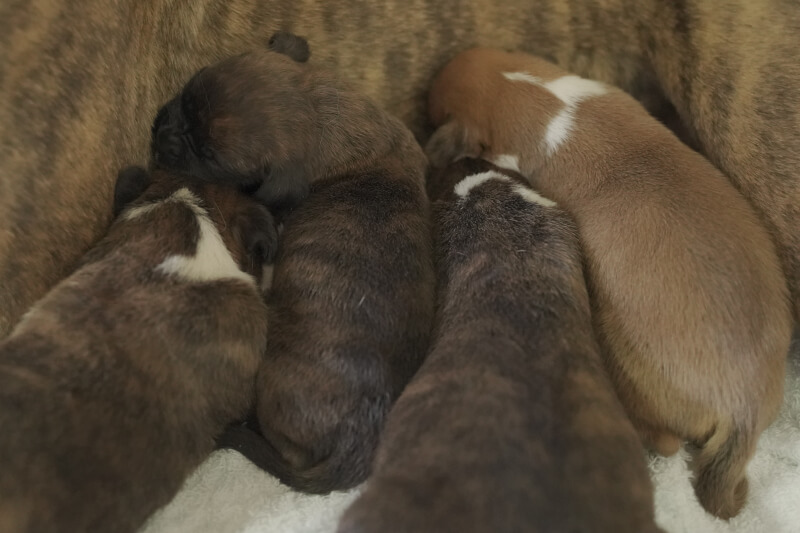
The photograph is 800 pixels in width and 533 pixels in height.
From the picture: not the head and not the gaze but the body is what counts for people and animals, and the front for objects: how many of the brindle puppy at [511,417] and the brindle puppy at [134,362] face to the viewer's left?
0

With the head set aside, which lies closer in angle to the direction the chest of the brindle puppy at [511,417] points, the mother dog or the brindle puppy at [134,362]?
the mother dog

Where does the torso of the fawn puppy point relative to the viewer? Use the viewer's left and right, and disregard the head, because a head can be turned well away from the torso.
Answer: facing away from the viewer and to the left of the viewer

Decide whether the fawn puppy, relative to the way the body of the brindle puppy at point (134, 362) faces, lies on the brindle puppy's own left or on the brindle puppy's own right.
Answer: on the brindle puppy's own right

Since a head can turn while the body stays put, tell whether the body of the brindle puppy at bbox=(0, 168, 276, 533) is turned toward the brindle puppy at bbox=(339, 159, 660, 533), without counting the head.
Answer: no

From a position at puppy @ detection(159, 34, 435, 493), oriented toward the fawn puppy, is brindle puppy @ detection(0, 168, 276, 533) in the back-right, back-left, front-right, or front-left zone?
back-right

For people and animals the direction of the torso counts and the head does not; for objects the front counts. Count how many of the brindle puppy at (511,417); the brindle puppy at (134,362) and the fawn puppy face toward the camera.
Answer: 0

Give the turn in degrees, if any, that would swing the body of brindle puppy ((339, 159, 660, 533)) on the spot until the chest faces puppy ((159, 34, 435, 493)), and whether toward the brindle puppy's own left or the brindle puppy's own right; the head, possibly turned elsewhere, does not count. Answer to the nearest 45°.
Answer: approximately 45° to the brindle puppy's own left

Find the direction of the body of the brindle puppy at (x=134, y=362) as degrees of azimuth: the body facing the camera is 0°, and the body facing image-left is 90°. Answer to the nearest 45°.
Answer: approximately 225°

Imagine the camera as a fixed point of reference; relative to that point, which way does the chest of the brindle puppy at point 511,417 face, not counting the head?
away from the camera
